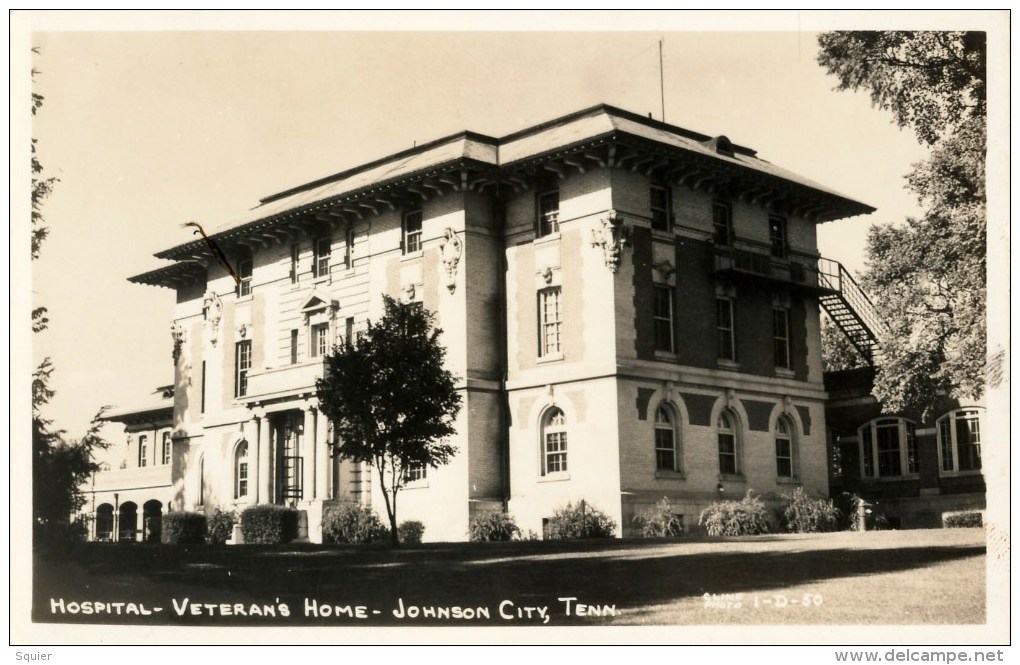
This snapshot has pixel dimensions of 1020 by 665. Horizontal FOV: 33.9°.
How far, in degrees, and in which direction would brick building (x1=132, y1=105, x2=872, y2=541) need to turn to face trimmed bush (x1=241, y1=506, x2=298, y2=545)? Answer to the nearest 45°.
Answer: approximately 45° to its right

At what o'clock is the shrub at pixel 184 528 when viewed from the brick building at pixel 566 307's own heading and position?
The shrub is roughly at 2 o'clock from the brick building.

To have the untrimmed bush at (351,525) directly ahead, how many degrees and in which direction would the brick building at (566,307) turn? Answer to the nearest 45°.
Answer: approximately 45° to its right

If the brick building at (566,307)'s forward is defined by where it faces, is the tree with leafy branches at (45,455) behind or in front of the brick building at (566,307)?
in front

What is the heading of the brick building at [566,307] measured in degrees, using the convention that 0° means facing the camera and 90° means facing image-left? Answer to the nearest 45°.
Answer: approximately 45°

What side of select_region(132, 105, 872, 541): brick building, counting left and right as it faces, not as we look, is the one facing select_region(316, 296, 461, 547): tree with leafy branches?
front

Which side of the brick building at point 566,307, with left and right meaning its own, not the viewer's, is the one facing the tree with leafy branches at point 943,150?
left

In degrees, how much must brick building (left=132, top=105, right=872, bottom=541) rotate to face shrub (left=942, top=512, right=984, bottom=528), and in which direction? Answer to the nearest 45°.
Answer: approximately 135° to its left
